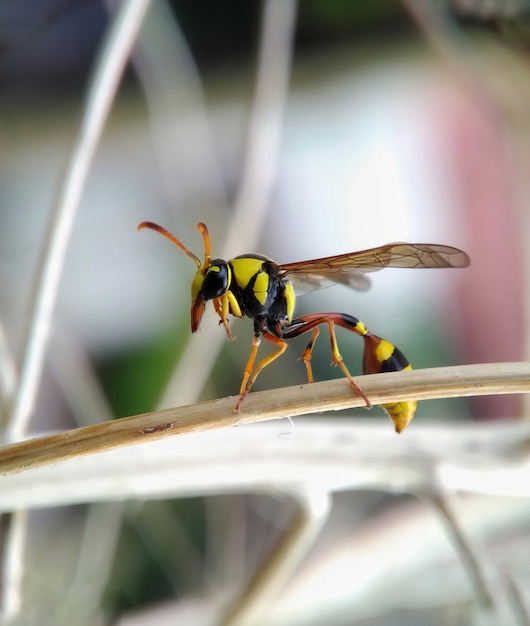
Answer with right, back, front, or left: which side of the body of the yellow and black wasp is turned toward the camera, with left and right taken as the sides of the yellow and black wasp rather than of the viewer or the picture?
left
